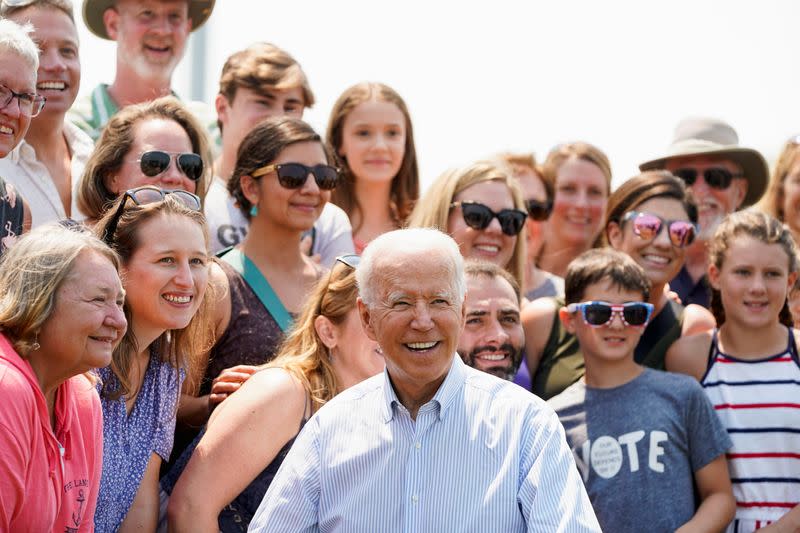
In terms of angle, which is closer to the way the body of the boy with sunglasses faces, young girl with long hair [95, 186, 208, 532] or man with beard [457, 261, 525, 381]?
the young girl with long hair

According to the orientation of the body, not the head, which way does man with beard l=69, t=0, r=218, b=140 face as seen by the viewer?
toward the camera

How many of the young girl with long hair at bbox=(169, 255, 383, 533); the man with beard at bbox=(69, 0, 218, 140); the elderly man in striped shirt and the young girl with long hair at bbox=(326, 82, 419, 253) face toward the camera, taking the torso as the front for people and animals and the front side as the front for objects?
3

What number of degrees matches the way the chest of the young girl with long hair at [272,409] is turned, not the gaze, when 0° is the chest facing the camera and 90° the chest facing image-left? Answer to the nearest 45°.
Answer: approximately 270°

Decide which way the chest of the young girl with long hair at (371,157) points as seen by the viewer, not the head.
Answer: toward the camera

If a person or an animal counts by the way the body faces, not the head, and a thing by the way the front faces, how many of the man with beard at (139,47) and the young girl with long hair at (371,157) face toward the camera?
2

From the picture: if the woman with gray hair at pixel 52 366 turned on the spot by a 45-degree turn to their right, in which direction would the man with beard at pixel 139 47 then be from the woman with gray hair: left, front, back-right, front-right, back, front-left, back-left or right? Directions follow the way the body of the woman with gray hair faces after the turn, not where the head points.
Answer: back

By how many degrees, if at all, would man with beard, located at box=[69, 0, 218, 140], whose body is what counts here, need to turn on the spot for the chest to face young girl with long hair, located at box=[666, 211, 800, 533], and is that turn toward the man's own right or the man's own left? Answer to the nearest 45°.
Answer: approximately 45° to the man's own left

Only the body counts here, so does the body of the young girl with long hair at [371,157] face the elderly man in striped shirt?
yes

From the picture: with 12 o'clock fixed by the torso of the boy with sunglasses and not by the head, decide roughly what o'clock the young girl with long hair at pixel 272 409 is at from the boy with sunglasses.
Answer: The young girl with long hair is roughly at 2 o'clock from the boy with sunglasses.

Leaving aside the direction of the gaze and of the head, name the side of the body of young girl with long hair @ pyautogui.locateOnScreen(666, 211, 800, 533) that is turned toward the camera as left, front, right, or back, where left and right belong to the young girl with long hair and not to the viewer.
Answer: front

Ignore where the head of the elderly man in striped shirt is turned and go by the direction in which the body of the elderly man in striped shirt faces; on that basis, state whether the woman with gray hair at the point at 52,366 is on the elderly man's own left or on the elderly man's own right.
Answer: on the elderly man's own right
